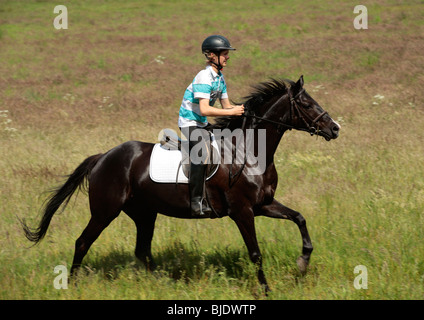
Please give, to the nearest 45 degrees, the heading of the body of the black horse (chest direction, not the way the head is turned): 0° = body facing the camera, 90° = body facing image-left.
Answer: approximately 270°
